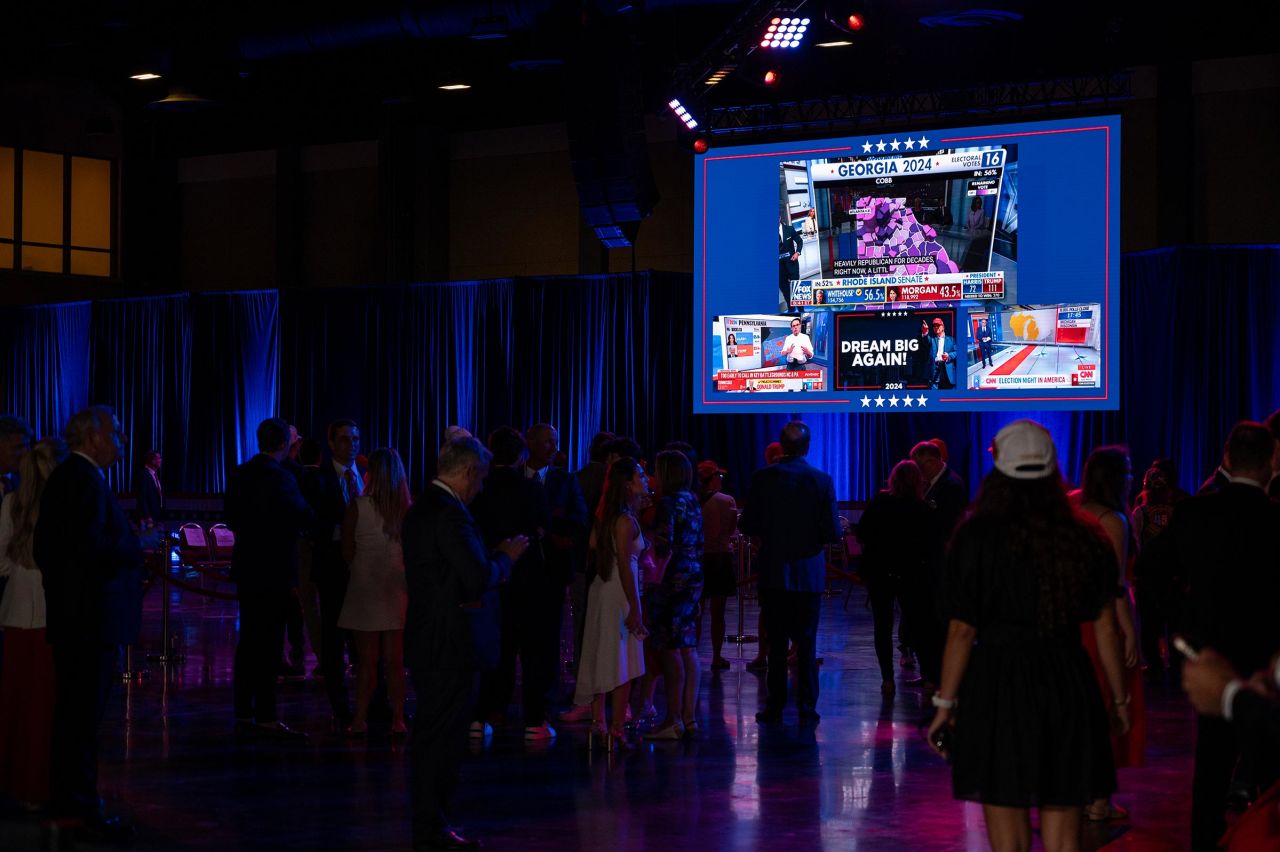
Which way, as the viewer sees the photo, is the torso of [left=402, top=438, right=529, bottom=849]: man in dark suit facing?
to the viewer's right

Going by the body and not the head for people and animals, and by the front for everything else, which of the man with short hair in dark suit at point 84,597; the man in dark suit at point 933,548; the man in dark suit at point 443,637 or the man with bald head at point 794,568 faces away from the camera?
the man with bald head at point 794,568

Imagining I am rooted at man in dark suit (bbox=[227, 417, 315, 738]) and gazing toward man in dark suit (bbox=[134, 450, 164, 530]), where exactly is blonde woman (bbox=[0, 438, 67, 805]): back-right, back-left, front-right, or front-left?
back-left

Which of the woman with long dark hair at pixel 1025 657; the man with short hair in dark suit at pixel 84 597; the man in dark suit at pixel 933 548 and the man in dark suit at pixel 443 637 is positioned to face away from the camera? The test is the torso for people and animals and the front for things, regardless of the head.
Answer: the woman with long dark hair

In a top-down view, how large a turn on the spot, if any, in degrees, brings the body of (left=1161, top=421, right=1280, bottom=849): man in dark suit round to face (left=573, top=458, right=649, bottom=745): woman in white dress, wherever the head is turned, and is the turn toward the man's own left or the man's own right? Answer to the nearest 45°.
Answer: approximately 45° to the man's own left

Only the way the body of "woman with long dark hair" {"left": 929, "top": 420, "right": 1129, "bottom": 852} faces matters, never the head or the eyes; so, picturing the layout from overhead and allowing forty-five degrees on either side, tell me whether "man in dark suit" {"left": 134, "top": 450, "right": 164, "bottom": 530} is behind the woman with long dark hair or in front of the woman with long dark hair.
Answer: in front

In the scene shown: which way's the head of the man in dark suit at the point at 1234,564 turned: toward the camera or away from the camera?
away from the camera

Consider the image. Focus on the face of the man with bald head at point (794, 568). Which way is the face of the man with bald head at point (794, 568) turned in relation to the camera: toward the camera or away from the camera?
away from the camera

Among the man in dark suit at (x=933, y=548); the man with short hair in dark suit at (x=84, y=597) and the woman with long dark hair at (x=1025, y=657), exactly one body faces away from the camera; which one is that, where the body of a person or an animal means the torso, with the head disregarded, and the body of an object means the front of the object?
the woman with long dark hair

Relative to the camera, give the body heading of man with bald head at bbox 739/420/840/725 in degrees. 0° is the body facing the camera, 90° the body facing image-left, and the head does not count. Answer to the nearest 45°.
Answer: approximately 180°

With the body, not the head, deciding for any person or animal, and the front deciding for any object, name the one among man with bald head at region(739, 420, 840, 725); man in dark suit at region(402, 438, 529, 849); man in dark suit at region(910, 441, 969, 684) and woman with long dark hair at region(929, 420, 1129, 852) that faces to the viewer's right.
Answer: man in dark suit at region(402, 438, 529, 849)

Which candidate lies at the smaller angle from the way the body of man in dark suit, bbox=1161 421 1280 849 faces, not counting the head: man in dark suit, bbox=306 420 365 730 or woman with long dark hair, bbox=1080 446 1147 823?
the woman with long dark hair

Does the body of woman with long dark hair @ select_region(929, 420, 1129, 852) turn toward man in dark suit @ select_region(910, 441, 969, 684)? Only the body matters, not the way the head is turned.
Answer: yes

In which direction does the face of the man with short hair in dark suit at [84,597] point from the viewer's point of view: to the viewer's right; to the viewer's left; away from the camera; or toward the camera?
to the viewer's right

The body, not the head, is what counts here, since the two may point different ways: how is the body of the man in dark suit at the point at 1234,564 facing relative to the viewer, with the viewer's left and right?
facing away from the viewer

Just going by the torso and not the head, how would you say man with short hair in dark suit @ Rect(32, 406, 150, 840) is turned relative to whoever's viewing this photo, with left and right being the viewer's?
facing to the right of the viewer
